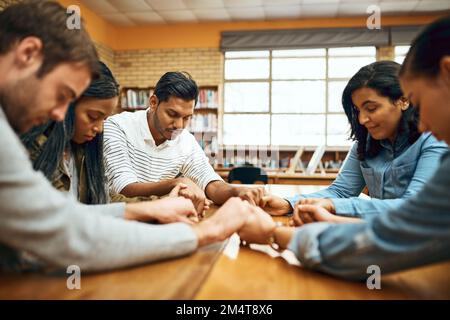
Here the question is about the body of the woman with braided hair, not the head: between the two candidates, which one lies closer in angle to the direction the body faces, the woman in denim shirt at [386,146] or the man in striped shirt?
the woman in denim shirt

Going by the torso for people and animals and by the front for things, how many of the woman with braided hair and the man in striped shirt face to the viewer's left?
0

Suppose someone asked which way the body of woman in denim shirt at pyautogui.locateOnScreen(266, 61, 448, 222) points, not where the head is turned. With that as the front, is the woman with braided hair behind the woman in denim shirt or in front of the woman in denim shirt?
in front

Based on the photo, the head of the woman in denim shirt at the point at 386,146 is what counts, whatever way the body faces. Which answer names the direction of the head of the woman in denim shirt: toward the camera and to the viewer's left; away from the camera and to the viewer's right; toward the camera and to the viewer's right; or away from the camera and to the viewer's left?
toward the camera and to the viewer's left

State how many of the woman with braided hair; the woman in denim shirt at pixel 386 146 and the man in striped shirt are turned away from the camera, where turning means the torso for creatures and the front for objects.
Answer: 0

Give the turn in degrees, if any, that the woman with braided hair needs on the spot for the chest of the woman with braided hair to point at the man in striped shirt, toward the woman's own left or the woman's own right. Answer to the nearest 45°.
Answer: approximately 90° to the woman's own left

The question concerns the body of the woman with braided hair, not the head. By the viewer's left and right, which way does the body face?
facing the viewer and to the right of the viewer

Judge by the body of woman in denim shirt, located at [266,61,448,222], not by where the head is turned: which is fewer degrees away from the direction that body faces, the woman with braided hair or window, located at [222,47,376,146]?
the woman with braided hair

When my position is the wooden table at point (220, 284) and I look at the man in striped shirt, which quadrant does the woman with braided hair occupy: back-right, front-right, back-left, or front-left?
front-left

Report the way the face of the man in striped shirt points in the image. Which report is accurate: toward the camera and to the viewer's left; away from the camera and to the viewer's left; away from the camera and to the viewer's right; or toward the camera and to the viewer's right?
toward the camera and to the viewer's right

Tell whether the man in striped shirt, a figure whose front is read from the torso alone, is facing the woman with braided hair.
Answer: no

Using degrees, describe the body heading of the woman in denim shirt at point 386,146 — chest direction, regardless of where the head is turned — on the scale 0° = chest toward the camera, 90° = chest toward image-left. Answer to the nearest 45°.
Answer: approximately 45°

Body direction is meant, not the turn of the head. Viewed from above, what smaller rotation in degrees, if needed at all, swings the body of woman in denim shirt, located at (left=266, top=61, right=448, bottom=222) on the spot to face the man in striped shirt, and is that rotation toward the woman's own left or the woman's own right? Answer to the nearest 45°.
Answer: approximately 45° to the woman's own right

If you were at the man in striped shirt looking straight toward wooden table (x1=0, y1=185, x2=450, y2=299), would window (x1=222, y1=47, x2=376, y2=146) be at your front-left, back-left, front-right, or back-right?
back-left

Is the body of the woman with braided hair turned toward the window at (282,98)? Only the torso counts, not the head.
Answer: no

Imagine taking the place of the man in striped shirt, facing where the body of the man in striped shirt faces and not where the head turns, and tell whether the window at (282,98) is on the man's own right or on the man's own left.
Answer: on the man's own left
